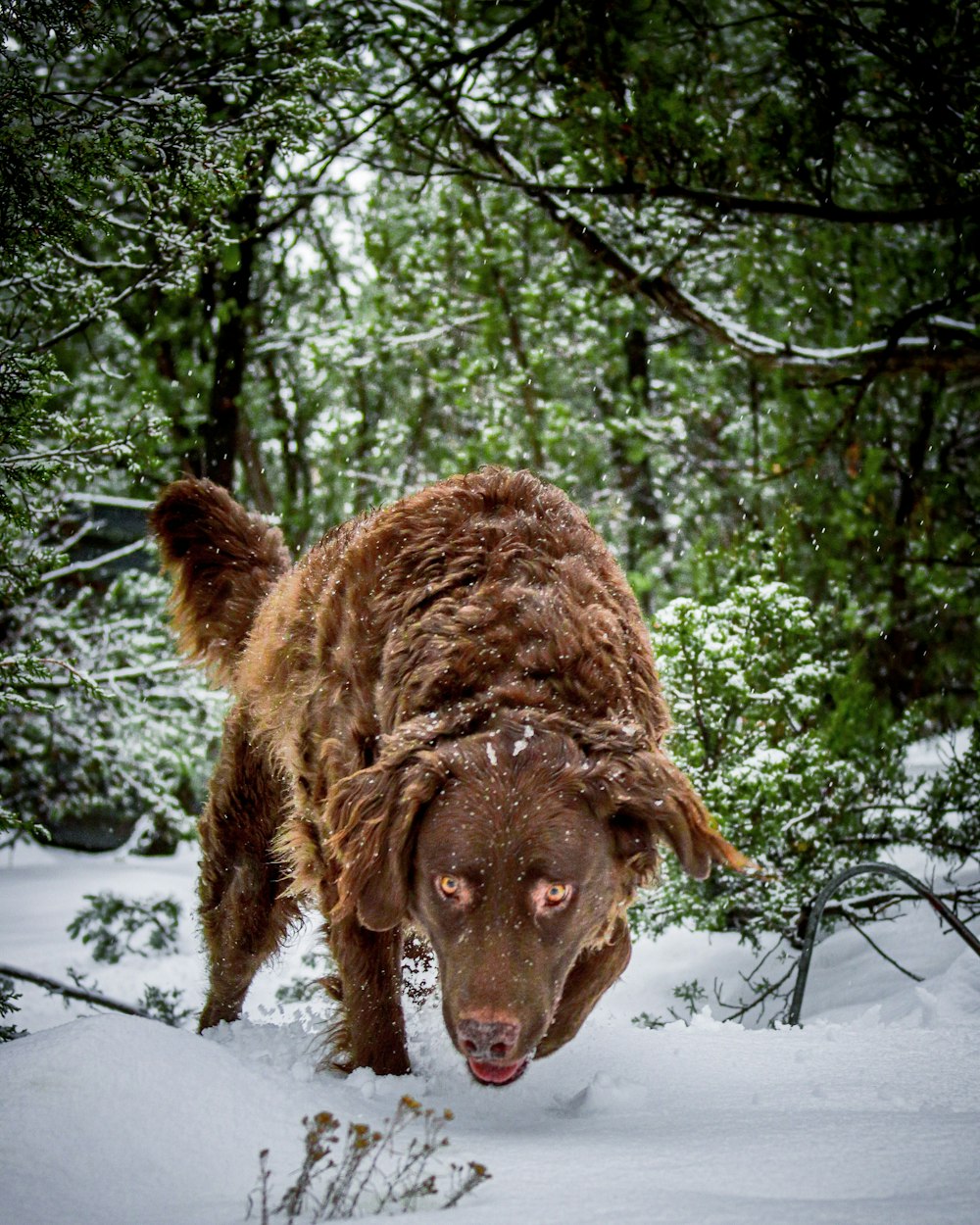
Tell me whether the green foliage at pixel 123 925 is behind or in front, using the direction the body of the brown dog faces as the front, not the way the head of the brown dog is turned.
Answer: behind

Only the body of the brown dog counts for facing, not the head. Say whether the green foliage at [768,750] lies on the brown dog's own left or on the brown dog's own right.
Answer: on the brown dog's own left

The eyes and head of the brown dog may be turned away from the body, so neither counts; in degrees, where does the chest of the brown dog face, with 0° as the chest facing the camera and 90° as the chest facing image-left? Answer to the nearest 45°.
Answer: approximately 315°

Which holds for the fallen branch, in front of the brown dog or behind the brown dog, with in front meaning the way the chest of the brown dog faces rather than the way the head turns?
behind
